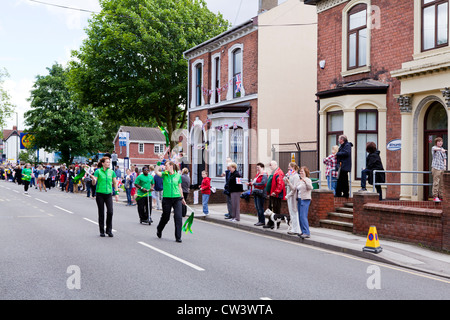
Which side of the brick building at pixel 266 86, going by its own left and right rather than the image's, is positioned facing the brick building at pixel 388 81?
left

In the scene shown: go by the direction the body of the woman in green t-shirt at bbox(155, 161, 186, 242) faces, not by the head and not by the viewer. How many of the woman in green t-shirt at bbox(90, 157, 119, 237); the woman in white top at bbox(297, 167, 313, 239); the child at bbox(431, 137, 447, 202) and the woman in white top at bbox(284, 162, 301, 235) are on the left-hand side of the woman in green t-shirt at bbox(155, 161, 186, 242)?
3

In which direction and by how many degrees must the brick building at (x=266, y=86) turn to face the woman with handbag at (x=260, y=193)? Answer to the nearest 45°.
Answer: approximately 45° to its left

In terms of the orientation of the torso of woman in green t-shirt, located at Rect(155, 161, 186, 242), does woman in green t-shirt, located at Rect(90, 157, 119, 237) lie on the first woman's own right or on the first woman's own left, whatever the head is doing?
on the first woman's own right

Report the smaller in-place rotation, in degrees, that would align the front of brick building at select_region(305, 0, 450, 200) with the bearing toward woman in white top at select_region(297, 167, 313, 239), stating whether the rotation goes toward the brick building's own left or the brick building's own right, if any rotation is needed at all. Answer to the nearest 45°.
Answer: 0° — it already faces them

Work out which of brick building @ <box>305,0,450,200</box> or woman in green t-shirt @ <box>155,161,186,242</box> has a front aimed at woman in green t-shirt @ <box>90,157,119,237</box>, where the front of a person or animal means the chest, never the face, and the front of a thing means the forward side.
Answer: the brick building

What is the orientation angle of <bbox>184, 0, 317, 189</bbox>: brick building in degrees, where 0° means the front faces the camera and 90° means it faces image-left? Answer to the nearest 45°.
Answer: approximately 45°

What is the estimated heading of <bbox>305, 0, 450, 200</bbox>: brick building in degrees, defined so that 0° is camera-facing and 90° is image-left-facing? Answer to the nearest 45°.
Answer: approximately 45°

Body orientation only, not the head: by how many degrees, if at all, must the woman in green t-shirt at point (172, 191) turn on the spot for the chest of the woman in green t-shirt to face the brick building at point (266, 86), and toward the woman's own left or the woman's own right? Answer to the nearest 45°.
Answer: approximately 180°

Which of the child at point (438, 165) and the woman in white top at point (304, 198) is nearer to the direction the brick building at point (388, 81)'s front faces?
the woman in white top

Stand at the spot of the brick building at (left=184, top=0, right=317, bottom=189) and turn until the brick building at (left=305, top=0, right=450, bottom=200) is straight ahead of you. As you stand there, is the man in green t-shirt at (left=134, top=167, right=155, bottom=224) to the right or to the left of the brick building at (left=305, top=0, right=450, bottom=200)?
right

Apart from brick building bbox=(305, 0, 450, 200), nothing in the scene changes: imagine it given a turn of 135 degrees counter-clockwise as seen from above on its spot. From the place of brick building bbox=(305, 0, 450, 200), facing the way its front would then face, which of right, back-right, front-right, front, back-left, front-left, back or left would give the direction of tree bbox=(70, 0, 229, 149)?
back-left

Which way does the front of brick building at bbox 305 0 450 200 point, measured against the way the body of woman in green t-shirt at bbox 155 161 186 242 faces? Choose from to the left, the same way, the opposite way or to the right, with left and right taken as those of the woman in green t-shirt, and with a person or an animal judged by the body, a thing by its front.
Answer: to the right
